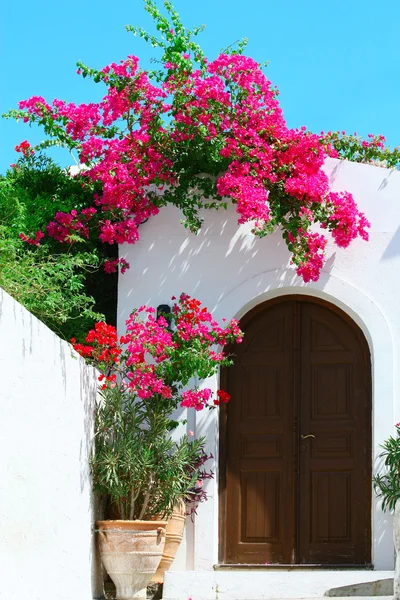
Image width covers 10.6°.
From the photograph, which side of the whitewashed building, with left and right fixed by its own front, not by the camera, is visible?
front

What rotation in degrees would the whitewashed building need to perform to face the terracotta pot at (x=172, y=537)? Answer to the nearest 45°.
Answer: approximately 45° to its right

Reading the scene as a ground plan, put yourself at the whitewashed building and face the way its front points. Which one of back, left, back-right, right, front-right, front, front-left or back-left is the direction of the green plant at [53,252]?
right

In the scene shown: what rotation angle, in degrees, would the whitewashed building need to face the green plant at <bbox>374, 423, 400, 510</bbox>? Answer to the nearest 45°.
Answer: approximately 45° to its left
